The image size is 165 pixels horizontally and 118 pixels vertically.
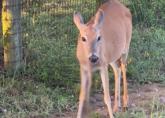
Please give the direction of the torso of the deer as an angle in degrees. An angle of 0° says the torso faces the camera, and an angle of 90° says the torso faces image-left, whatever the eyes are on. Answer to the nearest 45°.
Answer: approximately 45°

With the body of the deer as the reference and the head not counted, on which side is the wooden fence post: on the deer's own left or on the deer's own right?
on the deer's own right
